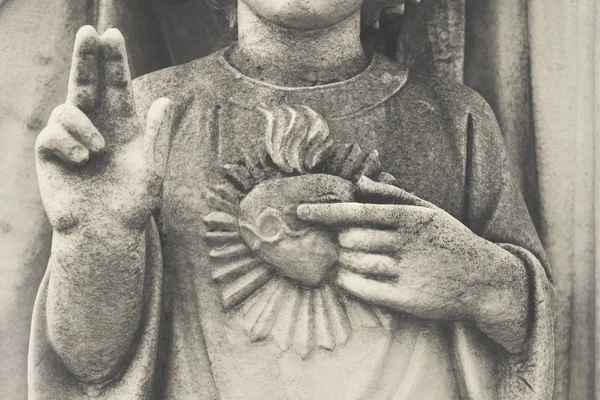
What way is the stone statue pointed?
toward the camera
